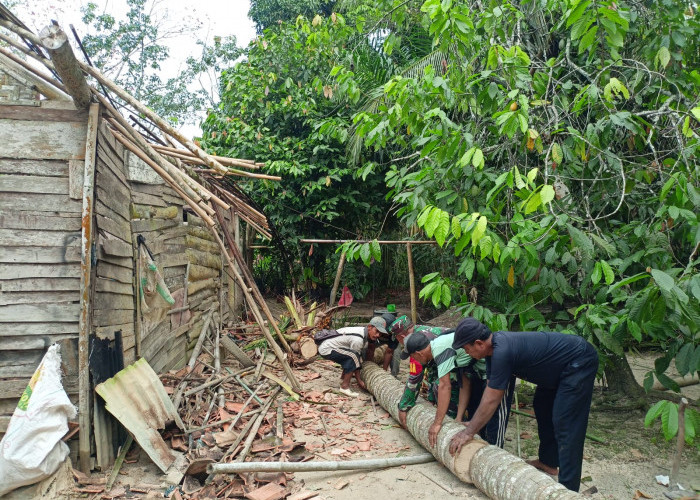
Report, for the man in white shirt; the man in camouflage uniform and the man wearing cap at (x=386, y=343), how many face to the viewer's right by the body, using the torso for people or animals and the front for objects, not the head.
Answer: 1

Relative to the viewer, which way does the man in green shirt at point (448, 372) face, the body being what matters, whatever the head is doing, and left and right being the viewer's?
facing to the left of the viewer

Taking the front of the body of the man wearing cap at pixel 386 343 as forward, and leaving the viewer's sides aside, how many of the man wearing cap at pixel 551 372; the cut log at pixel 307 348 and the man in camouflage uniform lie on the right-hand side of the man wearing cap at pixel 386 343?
1

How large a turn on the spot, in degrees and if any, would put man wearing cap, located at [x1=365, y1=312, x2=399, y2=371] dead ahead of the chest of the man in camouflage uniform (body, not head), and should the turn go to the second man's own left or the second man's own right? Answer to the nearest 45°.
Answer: approximately 45° to the second man's own right

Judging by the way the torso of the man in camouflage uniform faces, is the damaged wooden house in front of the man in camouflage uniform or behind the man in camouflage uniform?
in front

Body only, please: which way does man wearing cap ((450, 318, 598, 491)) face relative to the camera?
to the viewer's left

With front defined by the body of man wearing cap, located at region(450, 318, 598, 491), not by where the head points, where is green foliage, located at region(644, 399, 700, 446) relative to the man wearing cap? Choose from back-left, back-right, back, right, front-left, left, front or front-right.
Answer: back-left

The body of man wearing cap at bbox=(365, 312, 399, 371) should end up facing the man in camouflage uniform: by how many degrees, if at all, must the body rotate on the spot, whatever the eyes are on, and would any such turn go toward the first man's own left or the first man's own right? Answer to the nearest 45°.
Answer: approximately 45° to the first man's own left

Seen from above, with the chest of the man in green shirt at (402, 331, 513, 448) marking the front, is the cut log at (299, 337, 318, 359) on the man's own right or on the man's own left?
on the man's own right

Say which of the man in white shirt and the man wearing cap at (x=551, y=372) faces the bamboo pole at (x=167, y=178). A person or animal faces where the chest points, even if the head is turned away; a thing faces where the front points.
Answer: the man wearing cap
